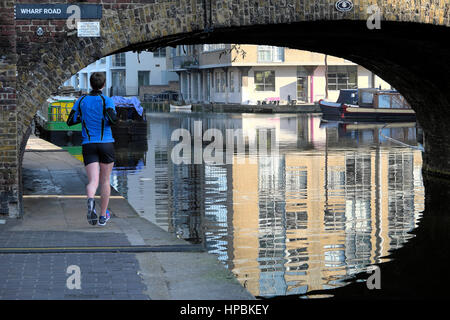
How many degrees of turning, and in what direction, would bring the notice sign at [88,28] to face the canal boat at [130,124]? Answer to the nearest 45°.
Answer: approximately 180°

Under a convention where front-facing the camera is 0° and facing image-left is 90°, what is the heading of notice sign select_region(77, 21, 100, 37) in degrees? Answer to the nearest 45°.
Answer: approximately 0°

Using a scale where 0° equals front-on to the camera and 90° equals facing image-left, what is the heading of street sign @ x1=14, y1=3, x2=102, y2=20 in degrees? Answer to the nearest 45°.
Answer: approximately 0°

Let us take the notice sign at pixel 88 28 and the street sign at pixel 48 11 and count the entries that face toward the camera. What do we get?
2

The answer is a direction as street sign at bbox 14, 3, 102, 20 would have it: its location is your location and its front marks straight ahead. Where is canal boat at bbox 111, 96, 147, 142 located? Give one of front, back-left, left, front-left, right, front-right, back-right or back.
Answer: back
